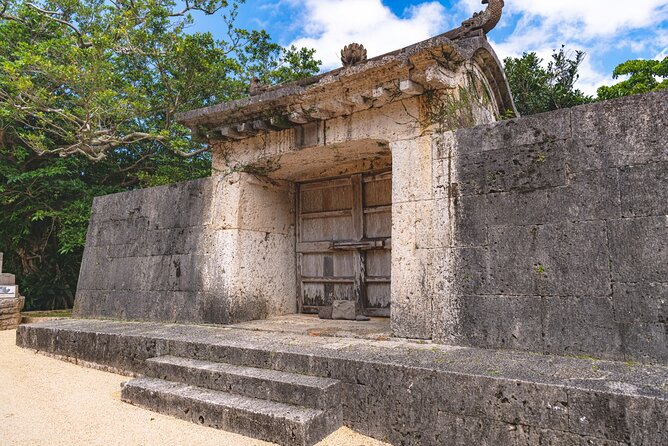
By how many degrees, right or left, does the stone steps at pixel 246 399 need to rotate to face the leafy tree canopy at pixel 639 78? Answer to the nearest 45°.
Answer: approximately 180°

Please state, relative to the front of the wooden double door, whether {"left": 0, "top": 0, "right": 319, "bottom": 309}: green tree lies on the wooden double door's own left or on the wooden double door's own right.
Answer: on the wooden double door's own right

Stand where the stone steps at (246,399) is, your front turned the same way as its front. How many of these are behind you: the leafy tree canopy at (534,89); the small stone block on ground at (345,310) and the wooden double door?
3

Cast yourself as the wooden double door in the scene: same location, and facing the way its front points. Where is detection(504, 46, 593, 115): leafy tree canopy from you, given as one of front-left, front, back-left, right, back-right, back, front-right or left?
back

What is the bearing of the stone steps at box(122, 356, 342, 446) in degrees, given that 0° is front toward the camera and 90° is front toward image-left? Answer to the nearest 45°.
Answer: approximately 45°

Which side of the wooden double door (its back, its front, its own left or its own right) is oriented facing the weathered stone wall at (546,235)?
left

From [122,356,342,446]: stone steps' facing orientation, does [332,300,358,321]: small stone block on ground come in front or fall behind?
behind
